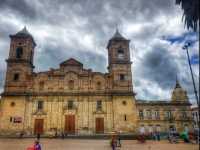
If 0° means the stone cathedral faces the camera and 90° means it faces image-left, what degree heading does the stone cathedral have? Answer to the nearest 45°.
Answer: approximately 0°

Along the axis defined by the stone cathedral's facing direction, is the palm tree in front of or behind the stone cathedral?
in front
